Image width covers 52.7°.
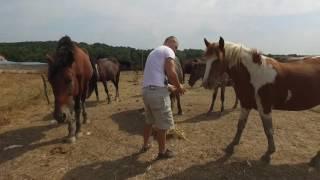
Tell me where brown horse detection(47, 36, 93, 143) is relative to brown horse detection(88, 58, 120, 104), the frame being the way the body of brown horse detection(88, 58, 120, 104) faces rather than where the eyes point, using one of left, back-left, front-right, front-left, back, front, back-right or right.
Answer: left

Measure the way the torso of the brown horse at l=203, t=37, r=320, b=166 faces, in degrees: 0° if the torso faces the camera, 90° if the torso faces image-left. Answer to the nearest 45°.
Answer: approximately 90°

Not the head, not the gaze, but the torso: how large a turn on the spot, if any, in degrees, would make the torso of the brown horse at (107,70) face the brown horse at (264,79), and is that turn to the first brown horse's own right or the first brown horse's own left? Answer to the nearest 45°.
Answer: approximately 90° to the first brown horse's own left

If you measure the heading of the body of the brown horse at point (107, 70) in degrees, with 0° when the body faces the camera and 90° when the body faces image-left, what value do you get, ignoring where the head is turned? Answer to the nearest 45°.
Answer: approximately 90°

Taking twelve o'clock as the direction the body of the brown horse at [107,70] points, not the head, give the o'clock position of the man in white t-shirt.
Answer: The man in white t-shirt is roughly at 9 o'clock from the brown horse.

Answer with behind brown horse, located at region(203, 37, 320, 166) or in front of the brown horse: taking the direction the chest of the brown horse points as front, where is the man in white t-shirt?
in front

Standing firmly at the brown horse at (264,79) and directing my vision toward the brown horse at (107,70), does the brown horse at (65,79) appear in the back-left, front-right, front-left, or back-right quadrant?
front-left

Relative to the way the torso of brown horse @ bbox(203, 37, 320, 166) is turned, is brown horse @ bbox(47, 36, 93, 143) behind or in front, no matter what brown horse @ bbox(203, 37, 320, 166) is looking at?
in front

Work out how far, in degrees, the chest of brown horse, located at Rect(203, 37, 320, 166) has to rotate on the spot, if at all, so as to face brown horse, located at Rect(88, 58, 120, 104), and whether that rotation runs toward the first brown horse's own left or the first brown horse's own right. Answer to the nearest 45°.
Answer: approximately 45° to the first brown horse's own right

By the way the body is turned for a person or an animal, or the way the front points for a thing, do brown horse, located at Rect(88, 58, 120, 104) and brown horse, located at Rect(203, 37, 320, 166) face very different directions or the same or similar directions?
same or similar directions

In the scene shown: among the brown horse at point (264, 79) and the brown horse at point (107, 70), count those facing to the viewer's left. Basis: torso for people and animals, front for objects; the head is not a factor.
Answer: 2
